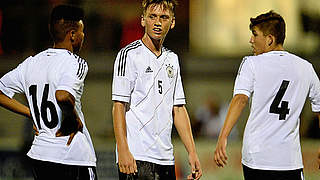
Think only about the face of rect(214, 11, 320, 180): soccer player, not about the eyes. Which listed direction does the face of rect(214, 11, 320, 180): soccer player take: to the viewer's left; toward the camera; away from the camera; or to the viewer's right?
to the viewer's left

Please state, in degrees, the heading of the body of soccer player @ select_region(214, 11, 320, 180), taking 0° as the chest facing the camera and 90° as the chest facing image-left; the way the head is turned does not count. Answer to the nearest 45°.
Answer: approximately 180°

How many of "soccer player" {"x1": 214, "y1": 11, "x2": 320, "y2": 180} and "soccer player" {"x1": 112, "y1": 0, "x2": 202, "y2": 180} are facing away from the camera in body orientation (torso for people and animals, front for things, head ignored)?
1

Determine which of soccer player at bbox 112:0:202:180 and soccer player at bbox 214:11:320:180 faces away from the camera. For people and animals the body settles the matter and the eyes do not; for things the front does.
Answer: soccer player at bbox 214:11:320:180

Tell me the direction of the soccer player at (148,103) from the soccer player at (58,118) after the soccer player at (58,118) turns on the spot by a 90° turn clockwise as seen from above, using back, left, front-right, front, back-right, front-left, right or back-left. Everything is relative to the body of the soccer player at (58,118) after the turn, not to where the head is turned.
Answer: front-left

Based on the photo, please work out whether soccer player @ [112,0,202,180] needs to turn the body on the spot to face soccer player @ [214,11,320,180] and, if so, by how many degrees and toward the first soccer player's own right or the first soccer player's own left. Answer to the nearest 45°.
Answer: approximately 45° to the first soccer player's own left

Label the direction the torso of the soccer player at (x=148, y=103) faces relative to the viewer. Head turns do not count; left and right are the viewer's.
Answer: facing the viewer and to the right of the viewer
